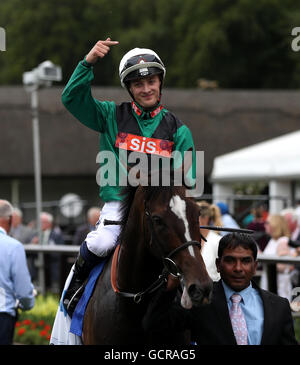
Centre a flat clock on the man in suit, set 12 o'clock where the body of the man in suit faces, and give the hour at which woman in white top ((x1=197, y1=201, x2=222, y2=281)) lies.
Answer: The woman in white top is roughly at 6 o'clock from the man in suit.

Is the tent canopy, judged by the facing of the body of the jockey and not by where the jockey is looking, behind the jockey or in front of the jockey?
behind

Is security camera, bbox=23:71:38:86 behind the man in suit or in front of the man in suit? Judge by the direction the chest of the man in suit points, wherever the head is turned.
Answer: behind

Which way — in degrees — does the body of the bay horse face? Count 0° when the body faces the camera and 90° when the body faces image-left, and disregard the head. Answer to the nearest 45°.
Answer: approximately 315°

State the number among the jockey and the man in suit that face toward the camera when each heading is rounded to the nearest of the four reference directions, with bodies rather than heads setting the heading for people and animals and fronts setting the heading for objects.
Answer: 2

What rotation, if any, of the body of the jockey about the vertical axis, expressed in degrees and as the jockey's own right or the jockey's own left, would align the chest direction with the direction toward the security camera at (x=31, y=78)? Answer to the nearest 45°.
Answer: approximately 180°

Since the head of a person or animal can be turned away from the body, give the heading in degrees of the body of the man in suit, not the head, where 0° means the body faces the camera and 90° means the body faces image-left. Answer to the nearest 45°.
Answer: approximately 0°

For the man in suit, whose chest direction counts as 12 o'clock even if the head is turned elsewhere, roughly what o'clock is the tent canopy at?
The tent canopy is roughly at 6 o'clock from the man in suit.

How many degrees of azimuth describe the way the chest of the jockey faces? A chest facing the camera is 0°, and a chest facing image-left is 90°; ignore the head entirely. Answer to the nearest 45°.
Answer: approximately 0°
